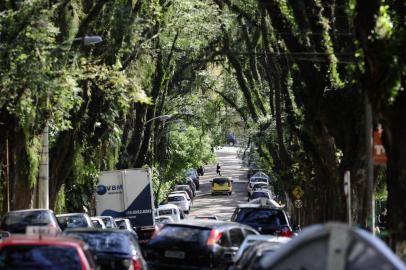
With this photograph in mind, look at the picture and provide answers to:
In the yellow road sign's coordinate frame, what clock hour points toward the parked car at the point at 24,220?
The parked car is roughly at 1 o'clock from the yellow road sign.

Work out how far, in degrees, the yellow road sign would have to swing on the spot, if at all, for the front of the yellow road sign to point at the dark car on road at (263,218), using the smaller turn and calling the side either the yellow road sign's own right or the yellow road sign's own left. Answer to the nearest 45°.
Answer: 0° — it already faces it

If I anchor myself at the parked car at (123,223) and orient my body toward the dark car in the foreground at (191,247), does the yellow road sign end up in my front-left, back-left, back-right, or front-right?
back-left

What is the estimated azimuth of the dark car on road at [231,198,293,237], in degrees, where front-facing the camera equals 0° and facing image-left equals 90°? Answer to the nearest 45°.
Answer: approximately 180°

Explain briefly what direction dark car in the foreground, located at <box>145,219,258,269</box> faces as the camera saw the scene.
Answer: facing away from the viewer and to the right of the viewer

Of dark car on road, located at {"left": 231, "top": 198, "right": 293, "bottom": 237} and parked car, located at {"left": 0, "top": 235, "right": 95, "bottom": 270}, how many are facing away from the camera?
2

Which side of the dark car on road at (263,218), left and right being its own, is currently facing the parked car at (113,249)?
back

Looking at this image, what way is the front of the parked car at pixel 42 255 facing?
away from the camera

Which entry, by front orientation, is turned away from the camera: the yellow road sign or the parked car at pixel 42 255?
the parked car

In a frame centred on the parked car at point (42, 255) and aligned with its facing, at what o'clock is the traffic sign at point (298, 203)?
The traffic sign is roughly at 1 o'clock from the parked car.
